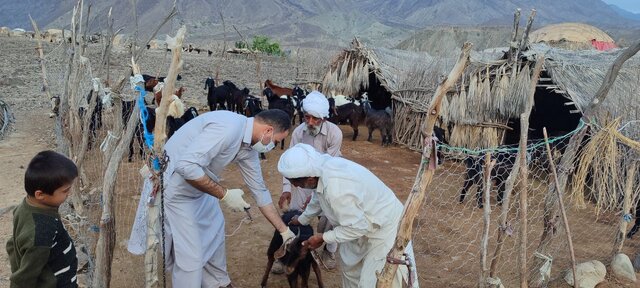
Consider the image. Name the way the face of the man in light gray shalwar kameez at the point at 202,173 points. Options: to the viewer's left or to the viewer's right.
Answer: to the viewer's right

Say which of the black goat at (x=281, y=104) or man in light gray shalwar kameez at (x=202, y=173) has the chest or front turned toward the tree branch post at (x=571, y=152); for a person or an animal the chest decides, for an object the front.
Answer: the man in light gray shalwar kameez

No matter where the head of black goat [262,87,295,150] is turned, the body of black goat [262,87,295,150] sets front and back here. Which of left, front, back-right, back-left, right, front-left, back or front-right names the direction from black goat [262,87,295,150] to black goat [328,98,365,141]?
back

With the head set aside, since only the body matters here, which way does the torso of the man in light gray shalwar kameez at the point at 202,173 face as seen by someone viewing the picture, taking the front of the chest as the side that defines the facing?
to the viewer's right

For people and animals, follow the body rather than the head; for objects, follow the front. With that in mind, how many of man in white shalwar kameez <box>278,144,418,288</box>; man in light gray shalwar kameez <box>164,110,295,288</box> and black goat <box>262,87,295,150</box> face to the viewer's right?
1

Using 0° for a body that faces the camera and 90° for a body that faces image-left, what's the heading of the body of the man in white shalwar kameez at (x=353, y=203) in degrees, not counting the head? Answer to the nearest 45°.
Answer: approximately 90°

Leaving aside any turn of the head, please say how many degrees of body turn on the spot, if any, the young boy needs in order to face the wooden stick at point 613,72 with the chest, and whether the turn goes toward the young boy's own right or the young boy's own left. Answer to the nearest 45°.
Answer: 0° — they already face it

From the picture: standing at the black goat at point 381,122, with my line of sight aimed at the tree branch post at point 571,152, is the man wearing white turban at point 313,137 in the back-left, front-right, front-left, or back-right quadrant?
front-right

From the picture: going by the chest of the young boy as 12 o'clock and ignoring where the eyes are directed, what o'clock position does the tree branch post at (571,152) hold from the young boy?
The tree branch post is roughly at 12 o'clock from the young boy.

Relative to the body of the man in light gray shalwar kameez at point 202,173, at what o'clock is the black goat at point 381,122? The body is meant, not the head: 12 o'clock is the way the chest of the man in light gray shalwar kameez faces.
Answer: The black goat is roughly at 10 o'clock from the man in light gray shalwar kameez.

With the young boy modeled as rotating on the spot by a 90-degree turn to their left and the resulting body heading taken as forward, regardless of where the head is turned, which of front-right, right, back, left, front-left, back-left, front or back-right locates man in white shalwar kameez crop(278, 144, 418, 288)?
right

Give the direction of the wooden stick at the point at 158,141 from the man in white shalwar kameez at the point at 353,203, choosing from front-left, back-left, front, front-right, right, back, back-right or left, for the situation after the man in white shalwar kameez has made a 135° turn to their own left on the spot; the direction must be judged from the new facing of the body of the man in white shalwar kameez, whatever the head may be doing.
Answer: back-right

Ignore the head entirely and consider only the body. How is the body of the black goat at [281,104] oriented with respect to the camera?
to the viewer's left

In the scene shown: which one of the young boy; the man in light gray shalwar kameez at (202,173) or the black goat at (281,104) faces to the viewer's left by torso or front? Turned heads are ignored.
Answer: the black goat

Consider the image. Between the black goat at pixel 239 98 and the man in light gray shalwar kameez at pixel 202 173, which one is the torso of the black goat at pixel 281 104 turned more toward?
the black goat

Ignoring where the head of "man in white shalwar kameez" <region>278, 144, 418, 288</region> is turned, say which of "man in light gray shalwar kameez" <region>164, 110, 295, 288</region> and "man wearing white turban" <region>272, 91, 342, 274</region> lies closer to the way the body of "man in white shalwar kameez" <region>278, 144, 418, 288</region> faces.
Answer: the man in light gray shalwar kameez

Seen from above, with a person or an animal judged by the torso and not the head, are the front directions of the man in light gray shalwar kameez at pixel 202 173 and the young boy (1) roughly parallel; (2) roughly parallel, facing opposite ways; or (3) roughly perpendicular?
roughly parallel

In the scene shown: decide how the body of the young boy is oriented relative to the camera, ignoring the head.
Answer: to the viewer's right

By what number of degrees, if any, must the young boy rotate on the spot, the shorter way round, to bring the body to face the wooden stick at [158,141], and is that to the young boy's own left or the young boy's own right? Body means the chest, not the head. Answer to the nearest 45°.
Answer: approximately 45° to the young boy's own left
